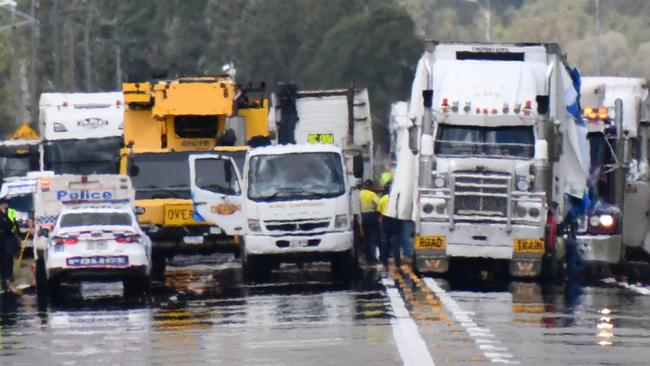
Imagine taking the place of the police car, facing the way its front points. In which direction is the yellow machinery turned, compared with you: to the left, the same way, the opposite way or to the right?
the opposite way

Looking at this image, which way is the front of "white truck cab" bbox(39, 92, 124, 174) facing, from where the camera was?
facing the viewer

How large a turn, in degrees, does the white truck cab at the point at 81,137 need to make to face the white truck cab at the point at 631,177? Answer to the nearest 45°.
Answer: approximately 45° to its left

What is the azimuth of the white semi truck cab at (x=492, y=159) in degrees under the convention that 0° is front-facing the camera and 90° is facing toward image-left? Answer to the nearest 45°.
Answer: approximately 0°

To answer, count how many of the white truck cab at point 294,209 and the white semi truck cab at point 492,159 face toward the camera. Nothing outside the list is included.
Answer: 2

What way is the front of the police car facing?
away from the camera

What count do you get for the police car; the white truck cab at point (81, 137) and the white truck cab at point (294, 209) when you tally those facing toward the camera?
2

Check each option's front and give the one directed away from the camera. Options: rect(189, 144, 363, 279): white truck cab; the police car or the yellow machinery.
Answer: the police car

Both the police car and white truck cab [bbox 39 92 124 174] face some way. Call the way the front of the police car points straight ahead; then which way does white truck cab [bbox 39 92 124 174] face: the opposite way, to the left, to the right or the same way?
the opposite way

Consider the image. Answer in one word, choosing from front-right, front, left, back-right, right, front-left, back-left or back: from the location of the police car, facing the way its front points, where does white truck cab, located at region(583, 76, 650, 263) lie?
right

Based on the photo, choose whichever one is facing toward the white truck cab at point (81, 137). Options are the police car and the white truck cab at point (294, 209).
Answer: the police car
